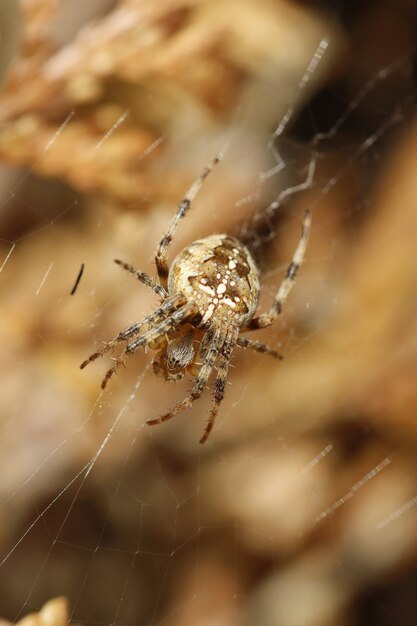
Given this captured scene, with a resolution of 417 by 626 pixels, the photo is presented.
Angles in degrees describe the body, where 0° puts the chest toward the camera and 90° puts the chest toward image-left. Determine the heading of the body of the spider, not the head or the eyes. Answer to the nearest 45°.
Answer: approximately 45°
